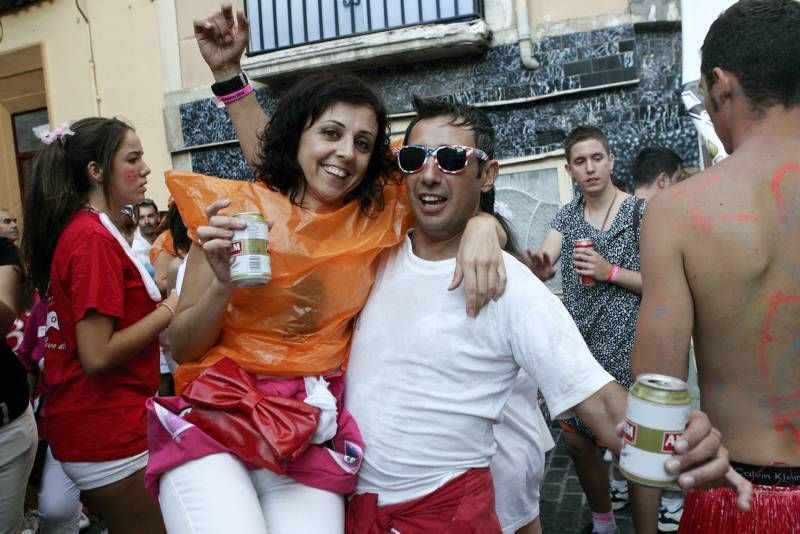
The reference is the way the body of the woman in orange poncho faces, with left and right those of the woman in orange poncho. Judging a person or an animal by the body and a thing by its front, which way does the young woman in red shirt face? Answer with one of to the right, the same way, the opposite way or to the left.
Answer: to the left

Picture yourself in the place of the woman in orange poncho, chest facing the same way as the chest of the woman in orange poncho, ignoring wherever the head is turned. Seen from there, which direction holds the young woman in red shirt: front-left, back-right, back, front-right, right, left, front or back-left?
back-right

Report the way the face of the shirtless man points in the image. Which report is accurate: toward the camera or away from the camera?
away from the camera

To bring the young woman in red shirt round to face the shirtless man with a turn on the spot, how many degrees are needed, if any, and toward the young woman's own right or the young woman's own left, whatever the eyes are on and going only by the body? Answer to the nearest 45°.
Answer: approximately 45° to the young woman's own right

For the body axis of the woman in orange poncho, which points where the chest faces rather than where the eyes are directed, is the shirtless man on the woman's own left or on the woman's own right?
on the woman's own left

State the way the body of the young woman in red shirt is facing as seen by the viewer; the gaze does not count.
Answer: to the viewer's right

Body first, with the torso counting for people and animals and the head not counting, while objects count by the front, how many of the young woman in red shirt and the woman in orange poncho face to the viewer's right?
1

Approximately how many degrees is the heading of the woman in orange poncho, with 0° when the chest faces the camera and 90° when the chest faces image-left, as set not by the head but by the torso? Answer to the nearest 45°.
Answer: approximately 0°

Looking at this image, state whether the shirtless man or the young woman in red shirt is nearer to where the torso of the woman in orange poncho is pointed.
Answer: the shirtless man
